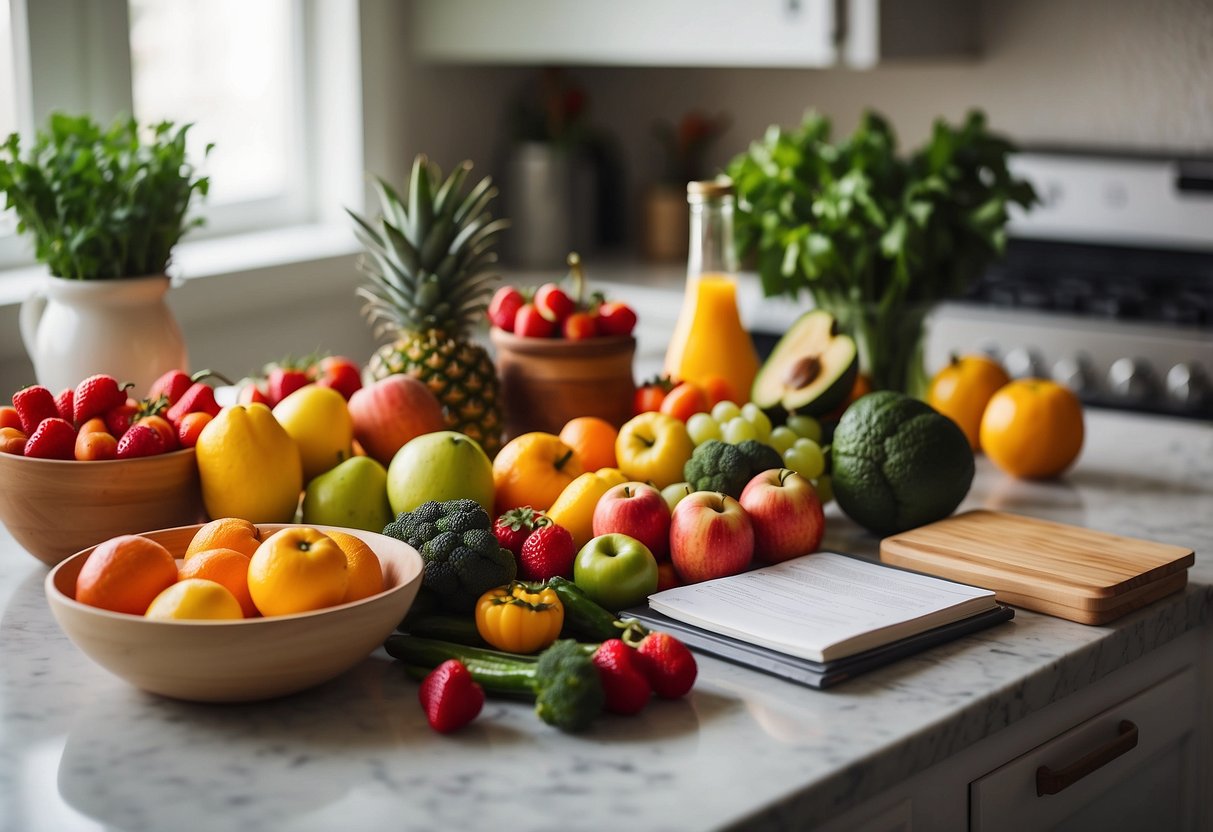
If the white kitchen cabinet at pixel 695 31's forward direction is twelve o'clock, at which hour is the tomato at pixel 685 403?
The tomato is roughly at 12 o'clock from the white kitchen cabinet.

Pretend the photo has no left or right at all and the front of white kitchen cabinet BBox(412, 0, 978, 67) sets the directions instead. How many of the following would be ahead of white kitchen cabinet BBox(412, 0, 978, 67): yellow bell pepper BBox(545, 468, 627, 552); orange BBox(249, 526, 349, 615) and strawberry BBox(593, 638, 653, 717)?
3

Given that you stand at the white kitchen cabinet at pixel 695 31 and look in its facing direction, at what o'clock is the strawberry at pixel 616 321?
The strawberry is roughly at 12 o'clock from the white kitchen cabinet.

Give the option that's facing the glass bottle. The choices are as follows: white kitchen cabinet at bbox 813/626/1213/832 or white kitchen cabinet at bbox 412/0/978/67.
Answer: white kitchen cabinet at bbox 412/0/978/67

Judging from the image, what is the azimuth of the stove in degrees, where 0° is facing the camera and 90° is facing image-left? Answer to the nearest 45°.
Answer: approximately 0°

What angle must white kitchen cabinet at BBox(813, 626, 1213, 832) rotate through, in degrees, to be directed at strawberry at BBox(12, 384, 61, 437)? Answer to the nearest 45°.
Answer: approximately 135° to its right

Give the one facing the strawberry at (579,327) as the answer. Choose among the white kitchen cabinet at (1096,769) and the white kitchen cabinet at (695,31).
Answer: the white kitchen cabinet at (695,31)
